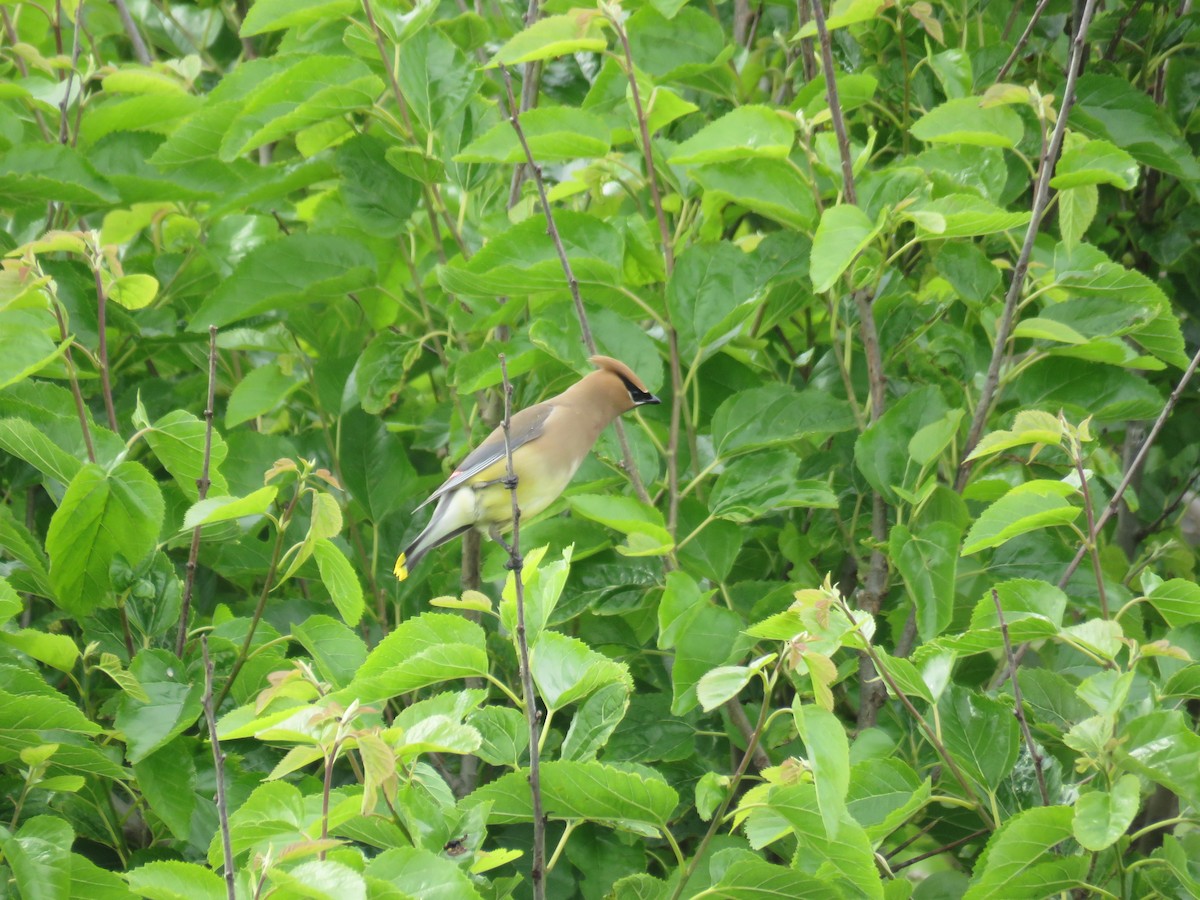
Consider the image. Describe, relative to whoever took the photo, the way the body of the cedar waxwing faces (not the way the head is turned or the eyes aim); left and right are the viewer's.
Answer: facing to the right of the viewer

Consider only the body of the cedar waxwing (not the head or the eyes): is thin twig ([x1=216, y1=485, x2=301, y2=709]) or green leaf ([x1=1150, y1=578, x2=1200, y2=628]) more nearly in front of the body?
the green leaf

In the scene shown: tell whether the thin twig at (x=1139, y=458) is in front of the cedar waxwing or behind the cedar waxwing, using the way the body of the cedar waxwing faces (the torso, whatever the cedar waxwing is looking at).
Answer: in front

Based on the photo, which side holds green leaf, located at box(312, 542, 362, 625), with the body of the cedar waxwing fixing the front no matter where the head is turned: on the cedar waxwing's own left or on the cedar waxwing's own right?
on the cedar waxwing's own right

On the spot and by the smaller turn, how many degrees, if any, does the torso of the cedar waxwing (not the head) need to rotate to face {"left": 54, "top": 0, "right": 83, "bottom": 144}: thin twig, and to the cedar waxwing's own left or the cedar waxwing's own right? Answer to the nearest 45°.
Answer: approximately 135° to the cedar waxwing's own left

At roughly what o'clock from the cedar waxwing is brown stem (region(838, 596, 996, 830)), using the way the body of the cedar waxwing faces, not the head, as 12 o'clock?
The brown stem is roughly at 2 o'clock from the cedar waxwing.

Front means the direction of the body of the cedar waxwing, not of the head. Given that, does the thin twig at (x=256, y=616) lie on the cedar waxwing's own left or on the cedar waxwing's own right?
on the cedar waxwing's own right

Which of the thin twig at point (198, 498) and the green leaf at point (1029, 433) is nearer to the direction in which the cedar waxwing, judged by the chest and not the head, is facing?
the green leaf

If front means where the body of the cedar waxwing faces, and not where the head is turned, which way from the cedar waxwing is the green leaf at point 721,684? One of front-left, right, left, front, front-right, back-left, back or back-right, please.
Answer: right

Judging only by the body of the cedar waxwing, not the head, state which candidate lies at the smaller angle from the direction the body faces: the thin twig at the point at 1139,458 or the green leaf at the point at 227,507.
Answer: the thin twig
